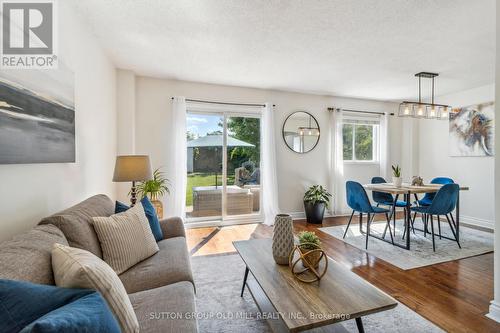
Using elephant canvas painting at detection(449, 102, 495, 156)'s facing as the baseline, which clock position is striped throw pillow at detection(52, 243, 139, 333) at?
The striped throw pillow is roughly at 11 o'clock from the elephant canvas painting.

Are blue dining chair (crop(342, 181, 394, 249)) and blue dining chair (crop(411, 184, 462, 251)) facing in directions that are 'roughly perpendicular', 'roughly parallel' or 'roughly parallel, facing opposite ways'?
roughly perpendicular

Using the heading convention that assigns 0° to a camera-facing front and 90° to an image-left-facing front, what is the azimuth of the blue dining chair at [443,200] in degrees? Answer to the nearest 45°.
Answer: approximately 135°

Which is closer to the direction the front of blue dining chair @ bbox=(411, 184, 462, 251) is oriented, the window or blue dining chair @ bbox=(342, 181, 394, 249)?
the window

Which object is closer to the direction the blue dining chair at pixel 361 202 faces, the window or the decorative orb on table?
the window

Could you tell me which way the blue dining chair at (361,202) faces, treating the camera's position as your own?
facing away from the viewer and to the right of the viewer

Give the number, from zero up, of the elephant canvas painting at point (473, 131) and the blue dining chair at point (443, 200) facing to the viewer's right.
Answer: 0

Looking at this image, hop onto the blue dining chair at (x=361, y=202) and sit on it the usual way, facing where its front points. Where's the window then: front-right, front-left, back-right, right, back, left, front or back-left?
front-left

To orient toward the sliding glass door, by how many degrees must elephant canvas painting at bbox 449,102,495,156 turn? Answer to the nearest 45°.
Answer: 0° — it already faces it

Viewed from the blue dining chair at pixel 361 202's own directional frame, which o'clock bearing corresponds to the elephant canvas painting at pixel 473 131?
The elephant canvas painting is roughly at 12 o'clock from the blue dining chair.

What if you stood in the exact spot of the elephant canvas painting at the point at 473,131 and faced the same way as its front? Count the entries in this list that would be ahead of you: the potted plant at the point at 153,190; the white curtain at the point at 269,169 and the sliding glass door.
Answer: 3

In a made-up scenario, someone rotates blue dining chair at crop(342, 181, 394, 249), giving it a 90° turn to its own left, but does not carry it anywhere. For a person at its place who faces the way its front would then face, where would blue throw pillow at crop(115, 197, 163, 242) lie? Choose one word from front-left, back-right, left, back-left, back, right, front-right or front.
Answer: left

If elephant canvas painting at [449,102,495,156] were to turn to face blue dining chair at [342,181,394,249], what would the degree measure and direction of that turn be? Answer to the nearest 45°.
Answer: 0° — it already faces it

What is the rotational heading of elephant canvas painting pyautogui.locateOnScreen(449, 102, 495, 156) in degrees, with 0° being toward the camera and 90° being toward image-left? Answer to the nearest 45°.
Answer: approximately 45°

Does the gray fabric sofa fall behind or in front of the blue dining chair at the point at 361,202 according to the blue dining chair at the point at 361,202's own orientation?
behind

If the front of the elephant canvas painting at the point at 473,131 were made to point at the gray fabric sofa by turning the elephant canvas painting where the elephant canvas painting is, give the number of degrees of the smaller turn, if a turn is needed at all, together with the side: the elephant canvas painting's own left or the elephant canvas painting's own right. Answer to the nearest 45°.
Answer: approximately 45° to the elephant canvas painting's own left

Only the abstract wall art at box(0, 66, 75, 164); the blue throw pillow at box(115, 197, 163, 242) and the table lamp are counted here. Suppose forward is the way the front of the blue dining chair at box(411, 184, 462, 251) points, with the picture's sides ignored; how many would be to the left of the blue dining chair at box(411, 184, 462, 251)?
3

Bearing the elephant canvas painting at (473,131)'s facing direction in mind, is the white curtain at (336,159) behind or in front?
in front
